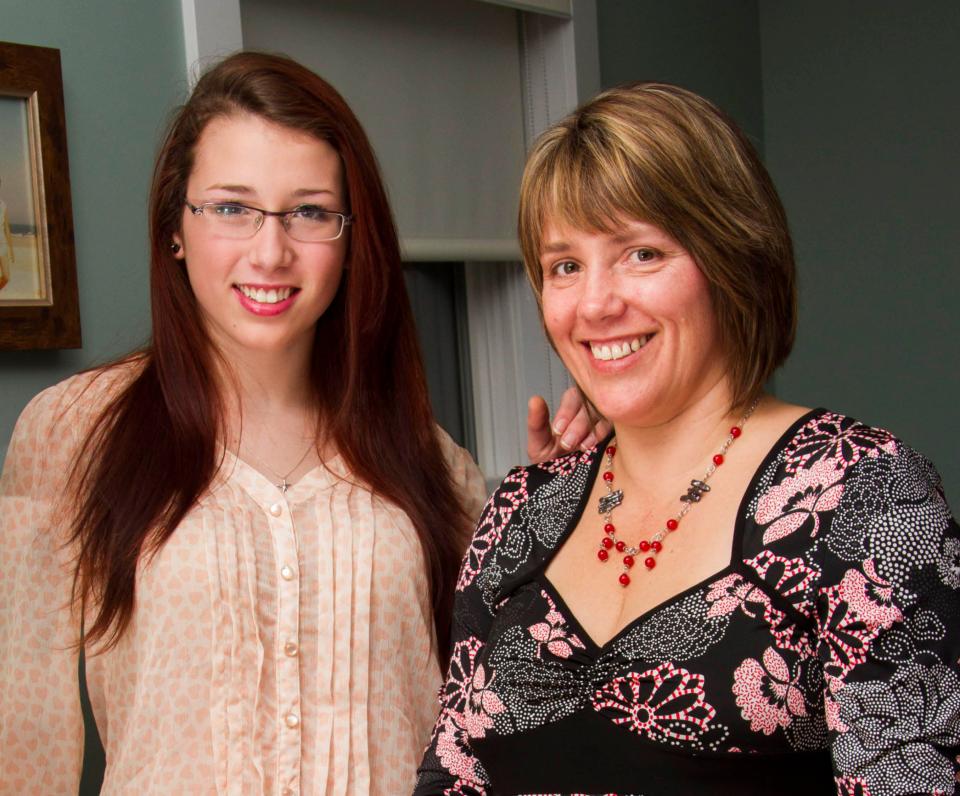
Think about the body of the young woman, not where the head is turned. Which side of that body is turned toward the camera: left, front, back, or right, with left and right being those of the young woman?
front

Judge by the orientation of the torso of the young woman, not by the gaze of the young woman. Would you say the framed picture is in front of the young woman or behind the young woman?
behind

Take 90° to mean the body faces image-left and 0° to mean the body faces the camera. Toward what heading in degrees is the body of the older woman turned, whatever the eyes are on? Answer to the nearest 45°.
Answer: approximately 45°

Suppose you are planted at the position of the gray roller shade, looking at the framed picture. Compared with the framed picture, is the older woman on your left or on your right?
left

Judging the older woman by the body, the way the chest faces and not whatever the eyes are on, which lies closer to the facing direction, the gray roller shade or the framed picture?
the framed picture

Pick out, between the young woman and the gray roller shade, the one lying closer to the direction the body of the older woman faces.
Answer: the young woman

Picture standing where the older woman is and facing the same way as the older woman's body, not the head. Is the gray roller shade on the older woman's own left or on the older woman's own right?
on the older woman's own right

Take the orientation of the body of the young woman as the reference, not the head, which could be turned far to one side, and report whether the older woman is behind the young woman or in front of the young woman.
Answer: in front

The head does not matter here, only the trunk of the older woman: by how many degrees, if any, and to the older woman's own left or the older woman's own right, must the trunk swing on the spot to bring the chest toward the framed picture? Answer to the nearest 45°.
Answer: approximately 90° to the older woman's own right

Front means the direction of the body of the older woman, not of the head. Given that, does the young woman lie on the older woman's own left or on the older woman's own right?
on the older woman's own right

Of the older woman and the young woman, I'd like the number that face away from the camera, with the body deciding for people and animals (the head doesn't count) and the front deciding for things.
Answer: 0
